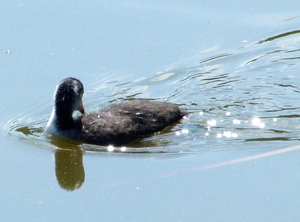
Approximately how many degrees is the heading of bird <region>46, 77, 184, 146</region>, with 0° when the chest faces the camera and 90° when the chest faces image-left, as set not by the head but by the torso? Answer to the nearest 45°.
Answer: approximately 90°
